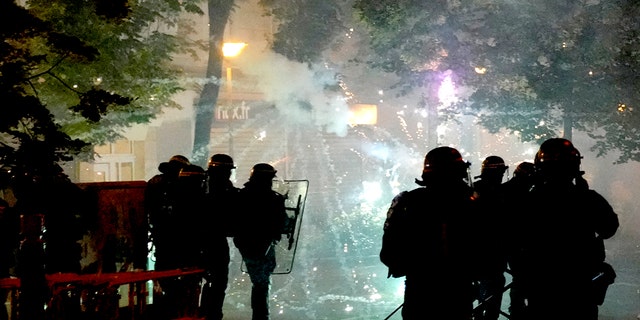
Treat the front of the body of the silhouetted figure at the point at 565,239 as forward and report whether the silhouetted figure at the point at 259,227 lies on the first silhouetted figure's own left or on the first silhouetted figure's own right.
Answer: on the first silhouetted figure's own left

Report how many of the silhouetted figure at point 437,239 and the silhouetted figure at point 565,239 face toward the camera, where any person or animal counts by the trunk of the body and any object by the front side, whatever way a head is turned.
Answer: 0

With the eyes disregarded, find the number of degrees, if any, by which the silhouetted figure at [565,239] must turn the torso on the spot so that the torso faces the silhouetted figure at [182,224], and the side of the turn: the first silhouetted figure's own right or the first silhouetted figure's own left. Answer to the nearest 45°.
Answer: approximately 90° to the first silhouetted figure's own left

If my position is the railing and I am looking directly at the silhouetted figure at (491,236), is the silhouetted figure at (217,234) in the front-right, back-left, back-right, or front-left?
front-left

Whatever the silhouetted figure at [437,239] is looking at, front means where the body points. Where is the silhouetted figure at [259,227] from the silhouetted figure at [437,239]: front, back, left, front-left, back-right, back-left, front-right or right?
left

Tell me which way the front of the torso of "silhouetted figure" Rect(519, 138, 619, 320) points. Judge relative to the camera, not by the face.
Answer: away from the camera

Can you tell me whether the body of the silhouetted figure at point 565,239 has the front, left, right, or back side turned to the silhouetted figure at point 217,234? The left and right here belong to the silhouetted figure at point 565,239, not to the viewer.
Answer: left

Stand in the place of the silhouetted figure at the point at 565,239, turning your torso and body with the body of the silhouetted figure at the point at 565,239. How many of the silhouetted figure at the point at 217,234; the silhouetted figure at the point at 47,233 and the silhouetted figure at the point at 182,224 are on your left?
3

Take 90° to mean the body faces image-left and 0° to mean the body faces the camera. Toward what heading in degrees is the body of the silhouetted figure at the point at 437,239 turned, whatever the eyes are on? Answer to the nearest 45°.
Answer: approximately 225°

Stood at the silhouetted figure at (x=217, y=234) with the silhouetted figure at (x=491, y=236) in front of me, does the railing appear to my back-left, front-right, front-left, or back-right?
back-right

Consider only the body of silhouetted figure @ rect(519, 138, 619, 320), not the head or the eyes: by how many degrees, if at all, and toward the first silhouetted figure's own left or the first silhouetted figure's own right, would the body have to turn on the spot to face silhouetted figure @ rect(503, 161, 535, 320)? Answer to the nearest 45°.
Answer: approximately 45° to the first silhouetted figure's own left

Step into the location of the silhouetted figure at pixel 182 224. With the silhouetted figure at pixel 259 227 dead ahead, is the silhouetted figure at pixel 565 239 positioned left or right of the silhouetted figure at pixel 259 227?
right
